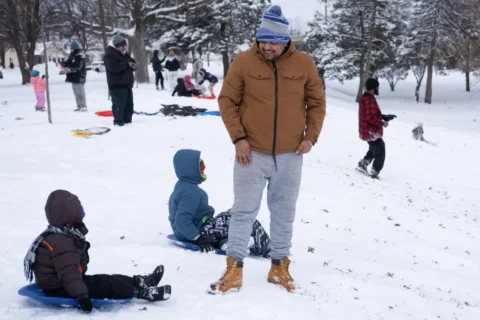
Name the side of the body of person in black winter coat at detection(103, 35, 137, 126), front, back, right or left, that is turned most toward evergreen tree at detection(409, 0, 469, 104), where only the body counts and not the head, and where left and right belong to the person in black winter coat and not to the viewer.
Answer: left

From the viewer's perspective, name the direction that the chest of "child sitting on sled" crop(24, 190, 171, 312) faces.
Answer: to the viewer's right

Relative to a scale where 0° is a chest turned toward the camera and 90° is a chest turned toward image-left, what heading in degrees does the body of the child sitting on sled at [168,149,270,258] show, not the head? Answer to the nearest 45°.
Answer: approximately 270°

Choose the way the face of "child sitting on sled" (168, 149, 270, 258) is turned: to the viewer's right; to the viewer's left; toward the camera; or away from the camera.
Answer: to the viewer's right

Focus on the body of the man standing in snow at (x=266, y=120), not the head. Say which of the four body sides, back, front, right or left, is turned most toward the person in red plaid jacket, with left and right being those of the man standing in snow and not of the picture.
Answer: back

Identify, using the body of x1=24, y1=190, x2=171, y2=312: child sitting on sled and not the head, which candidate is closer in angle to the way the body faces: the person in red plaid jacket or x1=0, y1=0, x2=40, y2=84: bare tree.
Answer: the person in red plaid jacket

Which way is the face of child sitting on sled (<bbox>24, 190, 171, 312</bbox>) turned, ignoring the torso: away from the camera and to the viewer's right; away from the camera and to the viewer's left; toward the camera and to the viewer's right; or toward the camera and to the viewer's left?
away from the camera and to the viewer's right
